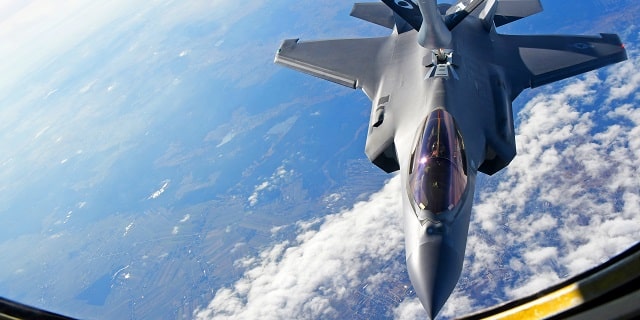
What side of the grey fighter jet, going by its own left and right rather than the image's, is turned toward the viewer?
front
